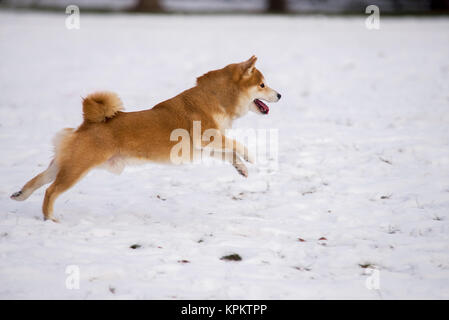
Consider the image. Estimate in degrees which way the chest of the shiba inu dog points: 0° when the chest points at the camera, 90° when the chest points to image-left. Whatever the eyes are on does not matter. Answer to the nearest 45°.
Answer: approximately 270°
